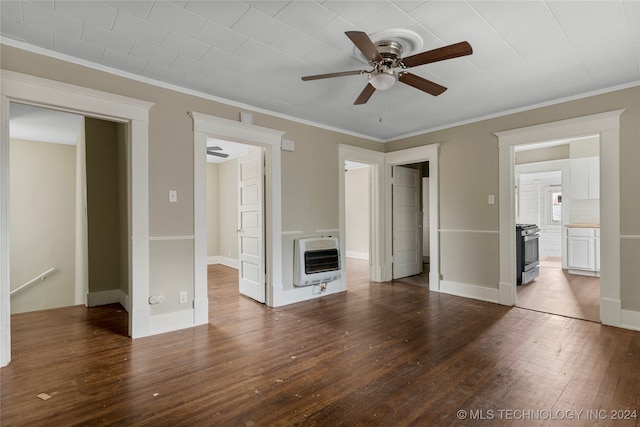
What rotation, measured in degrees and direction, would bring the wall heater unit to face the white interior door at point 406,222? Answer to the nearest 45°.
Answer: approximately 90° to its left

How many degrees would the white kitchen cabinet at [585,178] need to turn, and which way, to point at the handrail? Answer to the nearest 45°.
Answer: approximately 45° to its right

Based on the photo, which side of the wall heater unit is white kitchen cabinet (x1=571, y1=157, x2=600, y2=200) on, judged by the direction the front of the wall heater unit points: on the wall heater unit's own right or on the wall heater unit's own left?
on the wall heater unit's own left

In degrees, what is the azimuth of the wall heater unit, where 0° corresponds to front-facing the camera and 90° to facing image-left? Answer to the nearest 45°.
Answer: approximately 315°

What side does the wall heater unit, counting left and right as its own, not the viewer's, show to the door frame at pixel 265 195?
right

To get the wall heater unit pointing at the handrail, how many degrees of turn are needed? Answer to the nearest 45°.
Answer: approximately 135° to its right

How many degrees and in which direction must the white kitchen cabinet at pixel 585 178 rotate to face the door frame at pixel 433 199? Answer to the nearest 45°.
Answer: approximately 45° to its right

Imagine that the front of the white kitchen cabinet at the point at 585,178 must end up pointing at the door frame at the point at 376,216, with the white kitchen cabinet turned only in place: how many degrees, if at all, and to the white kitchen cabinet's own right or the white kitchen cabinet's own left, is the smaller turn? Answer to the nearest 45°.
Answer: approximately 45° to the white kitchen cabinet's own right

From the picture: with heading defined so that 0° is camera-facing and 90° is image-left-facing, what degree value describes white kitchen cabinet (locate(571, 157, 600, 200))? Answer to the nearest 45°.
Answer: approximately 0°
